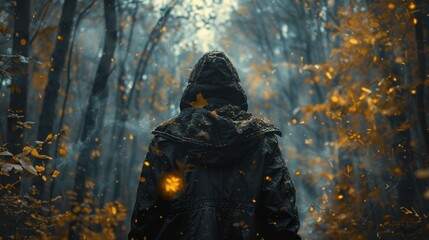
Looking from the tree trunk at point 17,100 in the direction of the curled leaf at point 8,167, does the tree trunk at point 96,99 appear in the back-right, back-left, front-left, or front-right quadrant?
back-left

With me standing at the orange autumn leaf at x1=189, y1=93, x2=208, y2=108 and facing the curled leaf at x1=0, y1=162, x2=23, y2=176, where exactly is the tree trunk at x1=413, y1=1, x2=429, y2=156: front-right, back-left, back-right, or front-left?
back-right

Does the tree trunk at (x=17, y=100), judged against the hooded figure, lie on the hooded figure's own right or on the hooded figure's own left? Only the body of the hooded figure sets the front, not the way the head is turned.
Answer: on the hooded figure's own left

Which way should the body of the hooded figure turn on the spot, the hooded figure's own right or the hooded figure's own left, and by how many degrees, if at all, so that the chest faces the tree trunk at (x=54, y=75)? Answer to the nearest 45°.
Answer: approximately 45° to the hooded figure's own left

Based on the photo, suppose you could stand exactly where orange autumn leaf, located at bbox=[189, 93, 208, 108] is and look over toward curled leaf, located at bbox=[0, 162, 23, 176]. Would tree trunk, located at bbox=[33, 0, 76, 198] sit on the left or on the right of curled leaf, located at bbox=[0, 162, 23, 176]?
right

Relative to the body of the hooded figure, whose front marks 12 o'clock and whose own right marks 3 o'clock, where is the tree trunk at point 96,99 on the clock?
The tree trunk is roughly at 11 o'clock from the hooded figure.

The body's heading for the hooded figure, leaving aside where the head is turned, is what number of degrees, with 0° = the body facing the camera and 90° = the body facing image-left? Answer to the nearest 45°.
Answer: approximately 180°

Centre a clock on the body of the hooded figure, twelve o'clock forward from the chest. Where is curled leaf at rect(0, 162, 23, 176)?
The curled leaf is roughly at 9 o'clock from the hooded figure.
